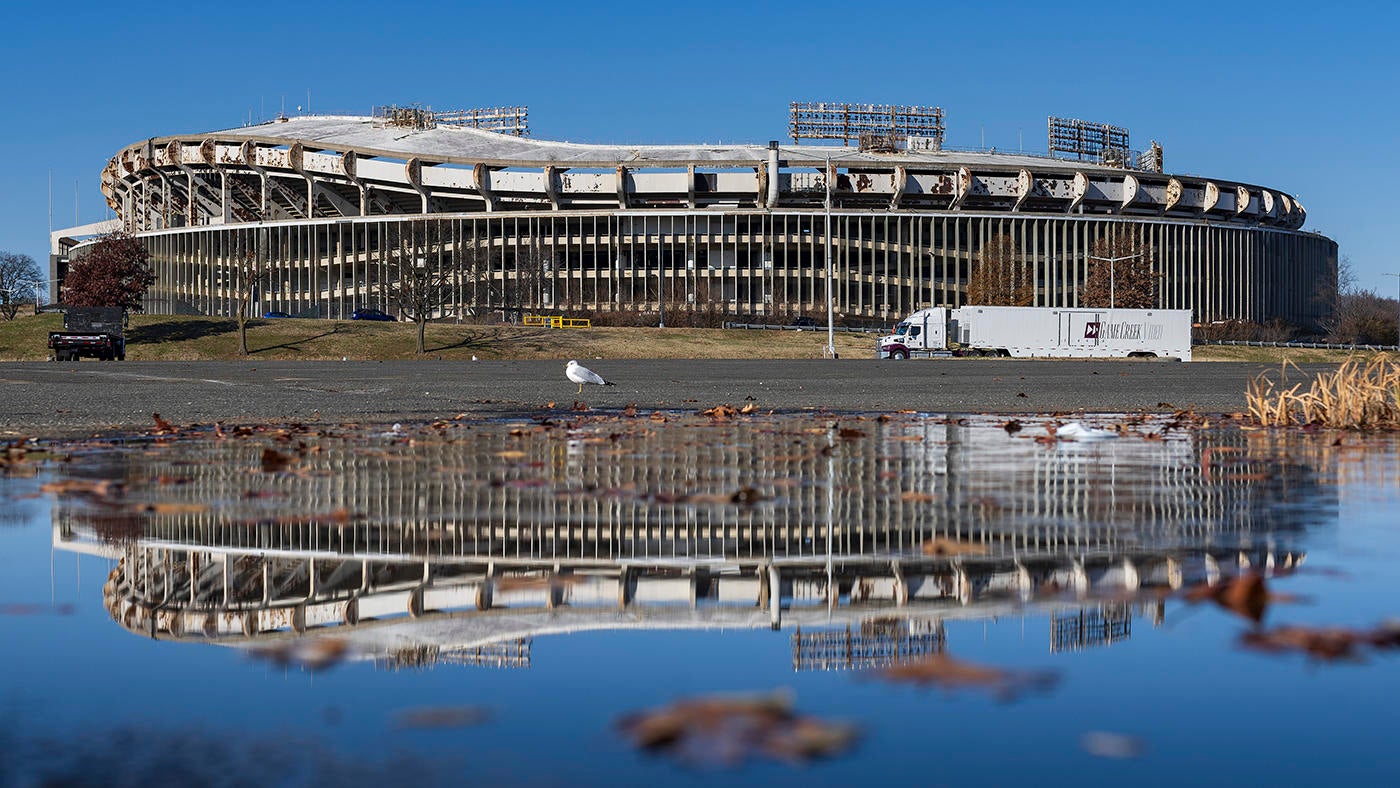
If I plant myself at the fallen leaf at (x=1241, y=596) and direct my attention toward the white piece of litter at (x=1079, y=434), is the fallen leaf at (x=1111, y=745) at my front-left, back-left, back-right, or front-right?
back-left
